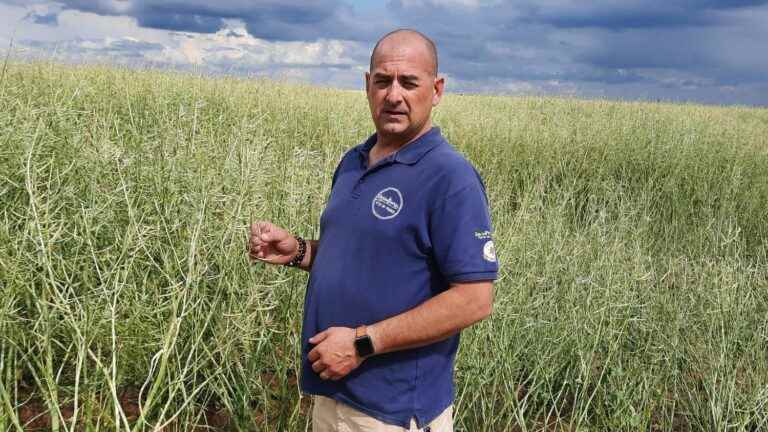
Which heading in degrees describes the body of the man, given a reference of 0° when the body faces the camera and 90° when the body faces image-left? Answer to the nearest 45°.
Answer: approximately 45°
